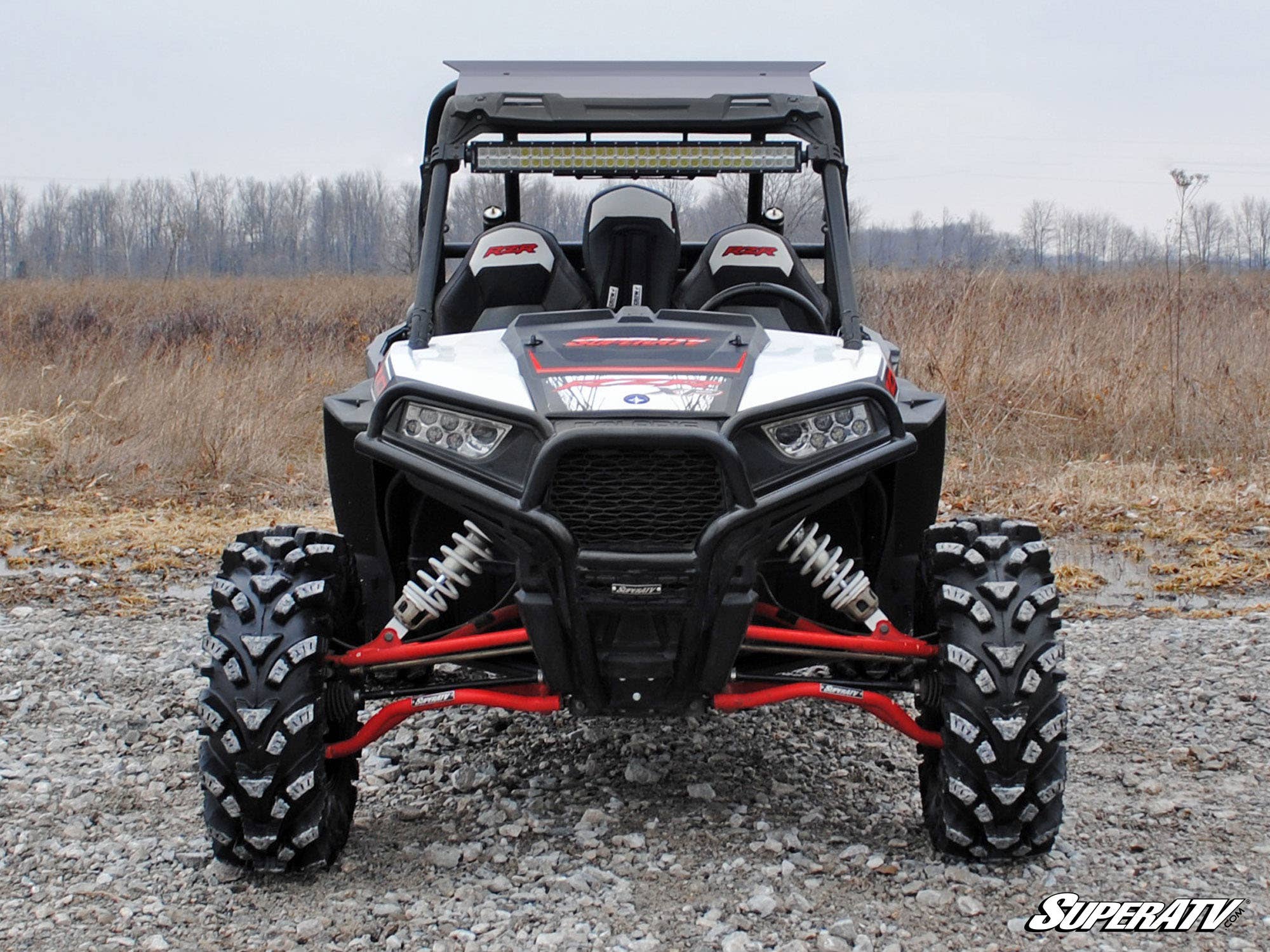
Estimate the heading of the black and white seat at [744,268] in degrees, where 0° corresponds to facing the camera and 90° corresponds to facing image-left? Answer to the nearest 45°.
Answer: approximately 0°

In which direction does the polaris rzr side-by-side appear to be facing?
toward the camera
